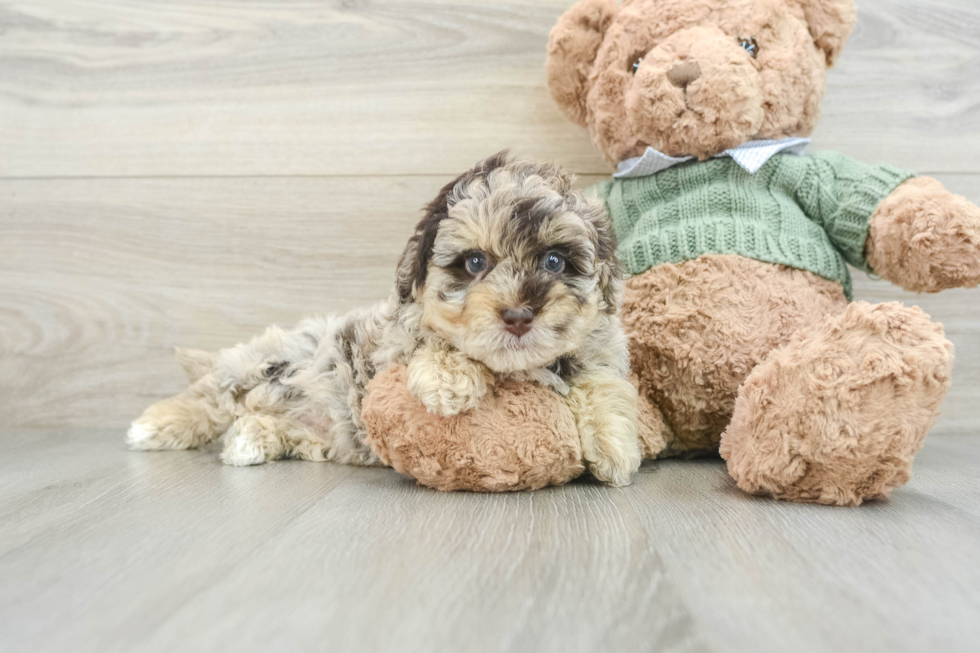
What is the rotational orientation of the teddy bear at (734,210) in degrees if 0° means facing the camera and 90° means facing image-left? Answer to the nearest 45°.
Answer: approximately 0°

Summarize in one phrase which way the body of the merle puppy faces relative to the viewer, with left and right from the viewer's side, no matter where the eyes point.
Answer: facing the viewer and to the right of the viewer
